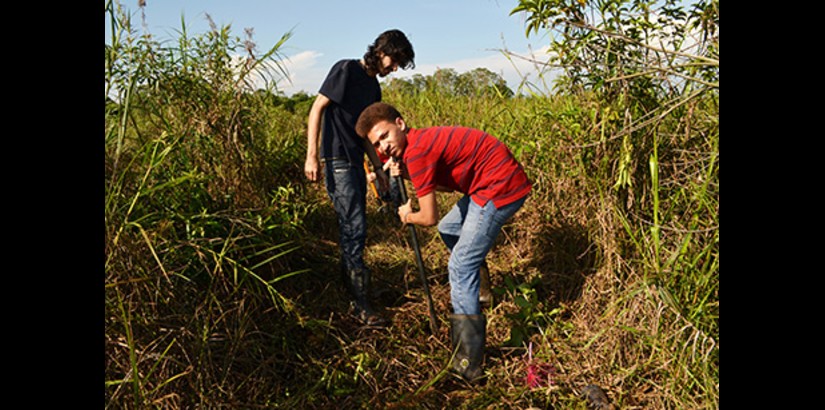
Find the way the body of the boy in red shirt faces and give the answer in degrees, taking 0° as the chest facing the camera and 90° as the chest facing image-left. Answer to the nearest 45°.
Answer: approximately 90°

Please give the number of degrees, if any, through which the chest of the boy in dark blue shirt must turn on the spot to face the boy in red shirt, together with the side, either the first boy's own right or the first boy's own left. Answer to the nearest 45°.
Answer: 0° — they already face them

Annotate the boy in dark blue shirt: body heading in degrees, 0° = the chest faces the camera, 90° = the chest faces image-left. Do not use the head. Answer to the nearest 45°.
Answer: approximately 315°

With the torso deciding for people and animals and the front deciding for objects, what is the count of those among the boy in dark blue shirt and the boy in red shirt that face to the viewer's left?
1

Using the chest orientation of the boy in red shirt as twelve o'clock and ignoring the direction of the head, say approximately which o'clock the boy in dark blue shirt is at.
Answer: The boy in dark blue shirt is roughly at 1 o'clock from the boy in red shirt.
